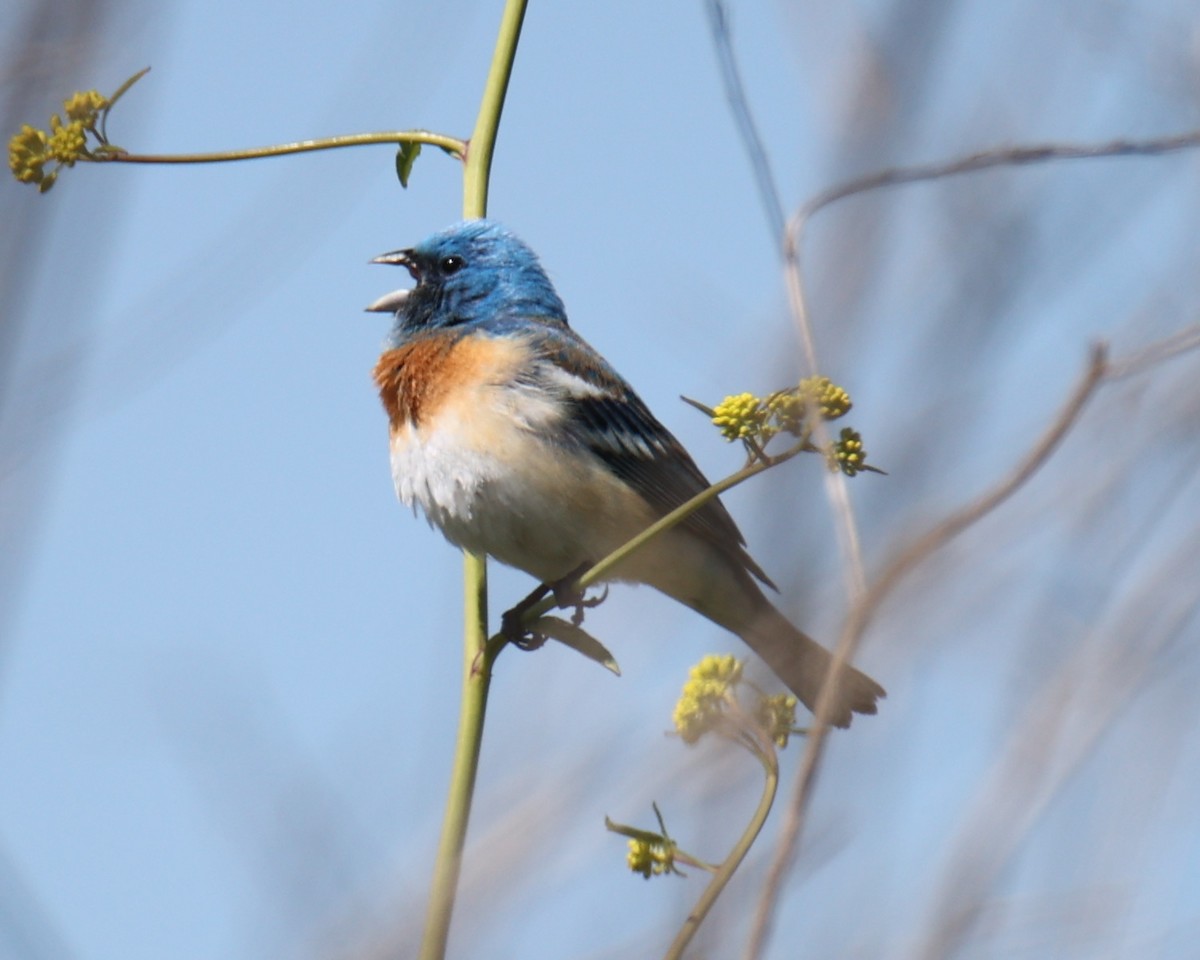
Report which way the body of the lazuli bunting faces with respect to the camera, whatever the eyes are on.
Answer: to the viewer's left

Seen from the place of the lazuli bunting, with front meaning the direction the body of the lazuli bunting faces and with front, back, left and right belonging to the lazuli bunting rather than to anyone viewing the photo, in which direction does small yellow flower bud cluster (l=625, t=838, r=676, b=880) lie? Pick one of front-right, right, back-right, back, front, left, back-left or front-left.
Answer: left
